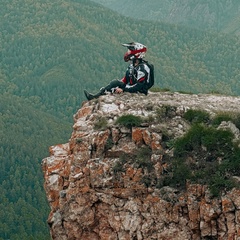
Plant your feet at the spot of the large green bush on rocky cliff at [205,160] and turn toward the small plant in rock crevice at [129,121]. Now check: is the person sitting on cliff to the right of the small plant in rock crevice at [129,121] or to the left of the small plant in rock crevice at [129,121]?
right

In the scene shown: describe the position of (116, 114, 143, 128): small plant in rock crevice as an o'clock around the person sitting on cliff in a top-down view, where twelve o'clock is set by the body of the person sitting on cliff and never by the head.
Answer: The small plant in rock crevice is roughly at 9 o'clock from the person sitting on cliff.

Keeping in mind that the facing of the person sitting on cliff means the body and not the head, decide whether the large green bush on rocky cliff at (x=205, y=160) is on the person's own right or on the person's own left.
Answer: on the person's own left

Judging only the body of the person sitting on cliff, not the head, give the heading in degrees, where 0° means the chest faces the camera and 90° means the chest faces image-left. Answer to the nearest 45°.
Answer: approximately 90°

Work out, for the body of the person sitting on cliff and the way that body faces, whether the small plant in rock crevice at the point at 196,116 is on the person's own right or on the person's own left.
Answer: on the person's own left

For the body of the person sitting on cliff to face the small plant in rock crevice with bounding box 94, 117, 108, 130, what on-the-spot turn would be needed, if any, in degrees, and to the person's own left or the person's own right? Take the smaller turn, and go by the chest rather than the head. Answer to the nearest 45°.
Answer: approximately 90° to the person's own left
